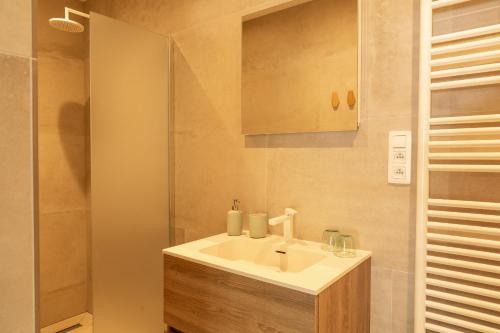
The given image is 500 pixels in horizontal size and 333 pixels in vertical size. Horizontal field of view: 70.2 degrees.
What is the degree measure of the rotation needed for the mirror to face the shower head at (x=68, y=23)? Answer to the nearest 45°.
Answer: approximately 45° to its right

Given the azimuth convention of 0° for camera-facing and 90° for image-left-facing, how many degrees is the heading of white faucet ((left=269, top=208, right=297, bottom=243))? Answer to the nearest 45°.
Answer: approximately 45°

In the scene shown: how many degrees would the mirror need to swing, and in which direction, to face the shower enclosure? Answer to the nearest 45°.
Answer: approximately 45° to its right

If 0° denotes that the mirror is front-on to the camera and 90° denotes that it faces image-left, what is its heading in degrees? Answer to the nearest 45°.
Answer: approximately 45°

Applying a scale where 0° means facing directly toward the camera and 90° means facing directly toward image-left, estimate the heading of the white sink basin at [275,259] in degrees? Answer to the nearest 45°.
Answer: approximately 45°

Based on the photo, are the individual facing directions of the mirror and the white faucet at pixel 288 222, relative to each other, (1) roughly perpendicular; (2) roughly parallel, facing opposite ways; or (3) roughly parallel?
roughly parallel
